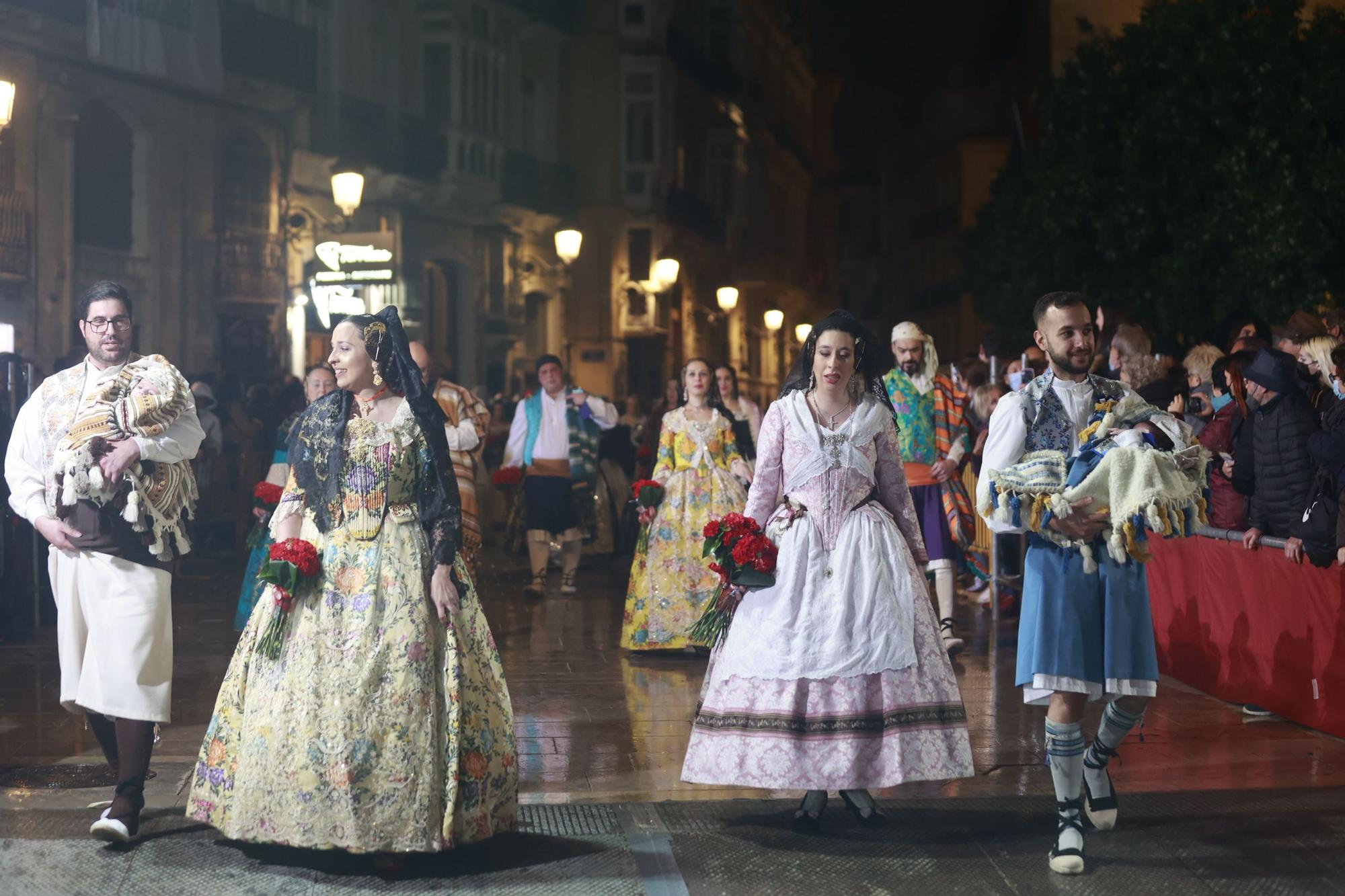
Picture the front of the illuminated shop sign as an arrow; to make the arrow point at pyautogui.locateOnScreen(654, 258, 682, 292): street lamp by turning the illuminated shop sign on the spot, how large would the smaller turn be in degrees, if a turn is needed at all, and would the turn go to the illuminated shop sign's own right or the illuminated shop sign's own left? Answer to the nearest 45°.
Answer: approximately 135° to the illuminated shop sign's own left

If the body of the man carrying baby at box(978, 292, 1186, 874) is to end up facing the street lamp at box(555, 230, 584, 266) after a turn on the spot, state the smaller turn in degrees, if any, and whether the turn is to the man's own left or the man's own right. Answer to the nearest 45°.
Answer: approximately 135° to the man's own right

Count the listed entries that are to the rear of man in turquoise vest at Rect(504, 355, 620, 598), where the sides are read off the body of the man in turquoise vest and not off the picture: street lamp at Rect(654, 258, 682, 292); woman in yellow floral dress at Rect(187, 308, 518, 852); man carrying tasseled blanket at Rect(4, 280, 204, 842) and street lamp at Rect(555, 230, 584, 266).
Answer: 2

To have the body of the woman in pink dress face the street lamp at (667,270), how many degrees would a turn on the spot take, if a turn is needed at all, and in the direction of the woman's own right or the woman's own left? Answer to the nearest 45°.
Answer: approximately 180°

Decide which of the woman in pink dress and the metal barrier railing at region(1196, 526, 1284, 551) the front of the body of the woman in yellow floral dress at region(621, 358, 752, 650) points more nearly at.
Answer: the woman in pink dress

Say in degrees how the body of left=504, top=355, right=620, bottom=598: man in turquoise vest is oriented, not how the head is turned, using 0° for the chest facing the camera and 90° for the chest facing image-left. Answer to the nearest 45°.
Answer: approximately 0°

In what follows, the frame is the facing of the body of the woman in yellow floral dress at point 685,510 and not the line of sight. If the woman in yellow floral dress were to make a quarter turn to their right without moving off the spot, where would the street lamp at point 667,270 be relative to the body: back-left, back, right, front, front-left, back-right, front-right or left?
right
